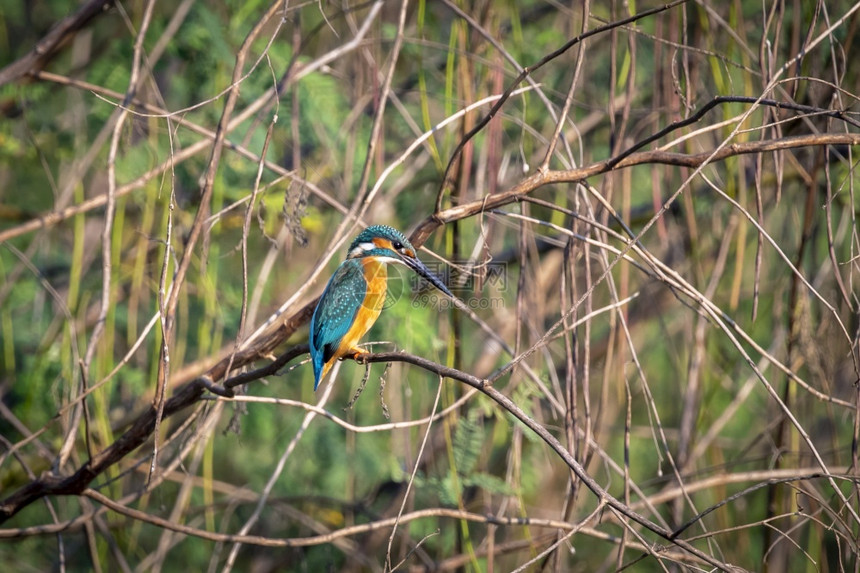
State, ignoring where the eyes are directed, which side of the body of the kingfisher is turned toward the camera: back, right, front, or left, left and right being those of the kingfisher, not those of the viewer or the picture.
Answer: right
